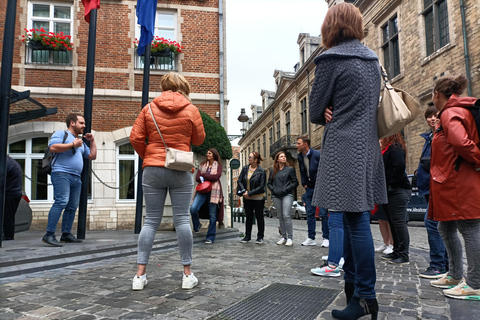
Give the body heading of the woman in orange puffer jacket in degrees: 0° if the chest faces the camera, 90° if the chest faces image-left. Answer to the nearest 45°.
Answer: approximately 180°

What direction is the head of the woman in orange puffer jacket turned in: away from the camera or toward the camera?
away from the camera

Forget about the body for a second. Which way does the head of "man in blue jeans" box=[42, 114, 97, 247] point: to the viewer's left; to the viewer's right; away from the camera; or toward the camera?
to the viewer's right

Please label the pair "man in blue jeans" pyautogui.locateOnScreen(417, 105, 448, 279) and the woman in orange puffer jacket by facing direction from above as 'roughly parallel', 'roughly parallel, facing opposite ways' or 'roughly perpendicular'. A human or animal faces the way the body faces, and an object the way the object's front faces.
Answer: roughly perpendicular

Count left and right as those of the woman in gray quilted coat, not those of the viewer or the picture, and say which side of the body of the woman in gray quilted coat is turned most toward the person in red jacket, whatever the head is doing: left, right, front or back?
right

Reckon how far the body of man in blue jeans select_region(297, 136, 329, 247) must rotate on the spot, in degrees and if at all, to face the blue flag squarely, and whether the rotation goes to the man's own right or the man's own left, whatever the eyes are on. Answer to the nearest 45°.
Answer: approximately 45° to the man's own right

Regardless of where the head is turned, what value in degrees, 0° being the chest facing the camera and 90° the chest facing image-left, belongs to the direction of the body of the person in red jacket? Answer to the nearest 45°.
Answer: approximately 90°

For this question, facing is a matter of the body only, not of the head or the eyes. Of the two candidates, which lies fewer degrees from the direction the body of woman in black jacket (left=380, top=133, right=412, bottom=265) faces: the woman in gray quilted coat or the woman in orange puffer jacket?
the woman in orange puffer jacket

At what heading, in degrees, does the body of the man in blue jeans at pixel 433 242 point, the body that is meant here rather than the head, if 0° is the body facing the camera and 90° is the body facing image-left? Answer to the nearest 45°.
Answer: approximately 45°

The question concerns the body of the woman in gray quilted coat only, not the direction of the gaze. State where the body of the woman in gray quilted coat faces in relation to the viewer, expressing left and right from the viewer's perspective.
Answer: facing away from the viewer and to the left of the viewer

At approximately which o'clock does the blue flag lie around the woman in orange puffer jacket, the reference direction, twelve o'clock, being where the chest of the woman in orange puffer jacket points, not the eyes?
The blue flag is roughly at 12 o'clock from the woman in orange puffer jacket.

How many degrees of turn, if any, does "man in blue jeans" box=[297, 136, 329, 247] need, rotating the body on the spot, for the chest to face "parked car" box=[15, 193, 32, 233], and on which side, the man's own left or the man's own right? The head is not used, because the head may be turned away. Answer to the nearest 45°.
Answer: approximately 45° to the man's own right

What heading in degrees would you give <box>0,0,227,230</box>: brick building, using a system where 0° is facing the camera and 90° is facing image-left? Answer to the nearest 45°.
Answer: approximately 0°
